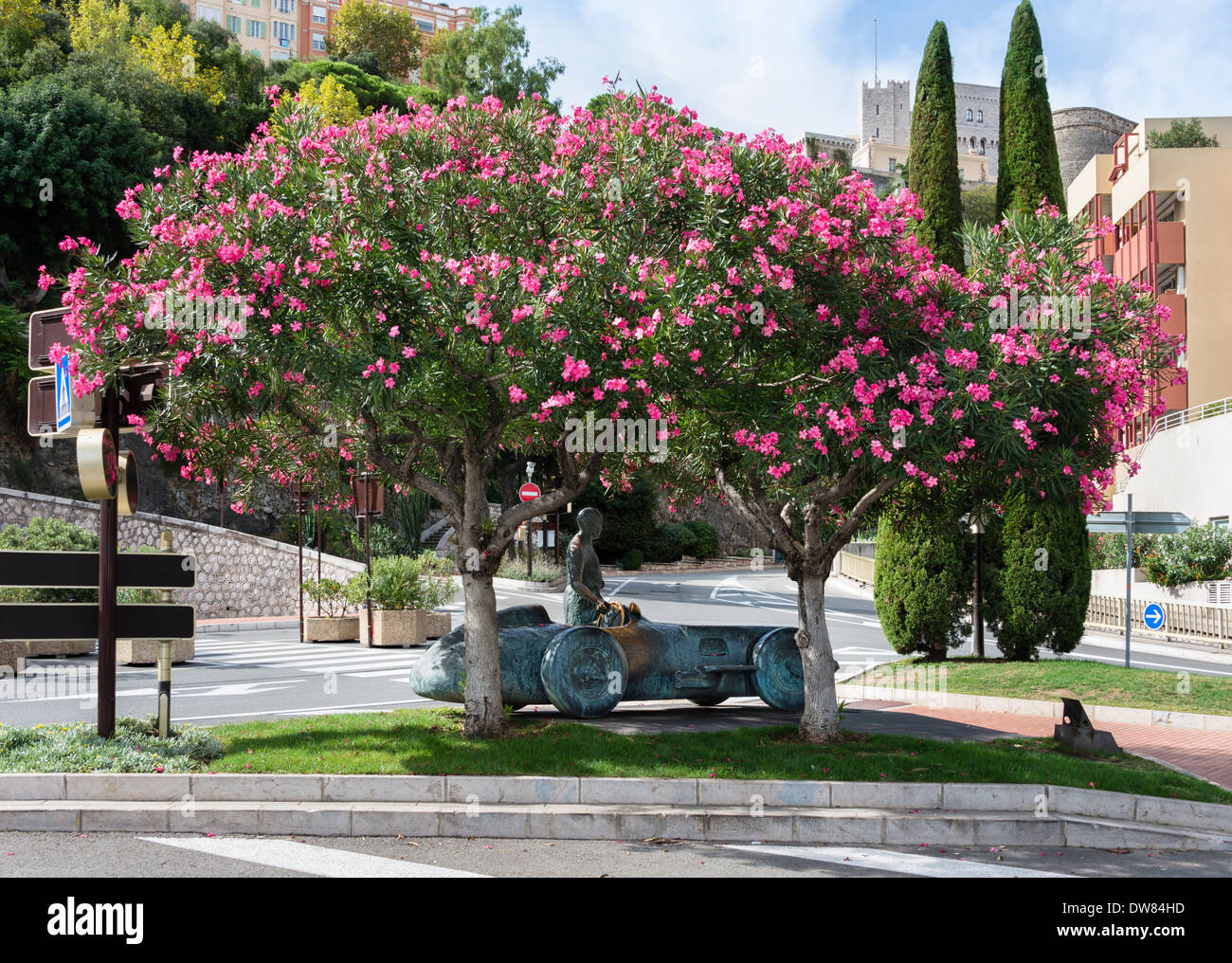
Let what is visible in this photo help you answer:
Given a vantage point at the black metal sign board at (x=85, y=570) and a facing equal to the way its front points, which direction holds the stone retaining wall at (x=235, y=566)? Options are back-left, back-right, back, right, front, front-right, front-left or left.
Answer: front

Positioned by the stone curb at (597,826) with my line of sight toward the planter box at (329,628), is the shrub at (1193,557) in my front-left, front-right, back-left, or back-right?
front-right

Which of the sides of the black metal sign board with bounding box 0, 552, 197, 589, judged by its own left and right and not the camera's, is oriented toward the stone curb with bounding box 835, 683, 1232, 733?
right

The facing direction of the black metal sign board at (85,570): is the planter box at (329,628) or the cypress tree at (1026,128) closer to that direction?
the planter box

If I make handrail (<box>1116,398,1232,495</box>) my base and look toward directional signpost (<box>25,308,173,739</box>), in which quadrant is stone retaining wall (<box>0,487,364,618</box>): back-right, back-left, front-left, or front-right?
front-right

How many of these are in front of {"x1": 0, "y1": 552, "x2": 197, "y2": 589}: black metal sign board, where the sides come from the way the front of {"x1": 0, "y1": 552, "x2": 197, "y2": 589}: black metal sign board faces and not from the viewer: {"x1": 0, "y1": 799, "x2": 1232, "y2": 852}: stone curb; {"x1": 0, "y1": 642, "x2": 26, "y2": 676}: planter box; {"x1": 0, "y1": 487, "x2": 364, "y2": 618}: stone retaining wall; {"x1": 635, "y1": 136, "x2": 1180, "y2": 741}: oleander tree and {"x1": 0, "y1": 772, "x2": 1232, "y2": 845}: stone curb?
2

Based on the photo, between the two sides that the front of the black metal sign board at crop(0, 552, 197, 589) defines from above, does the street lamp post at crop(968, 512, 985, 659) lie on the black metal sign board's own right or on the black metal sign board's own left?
on the black metal sign board's own right
